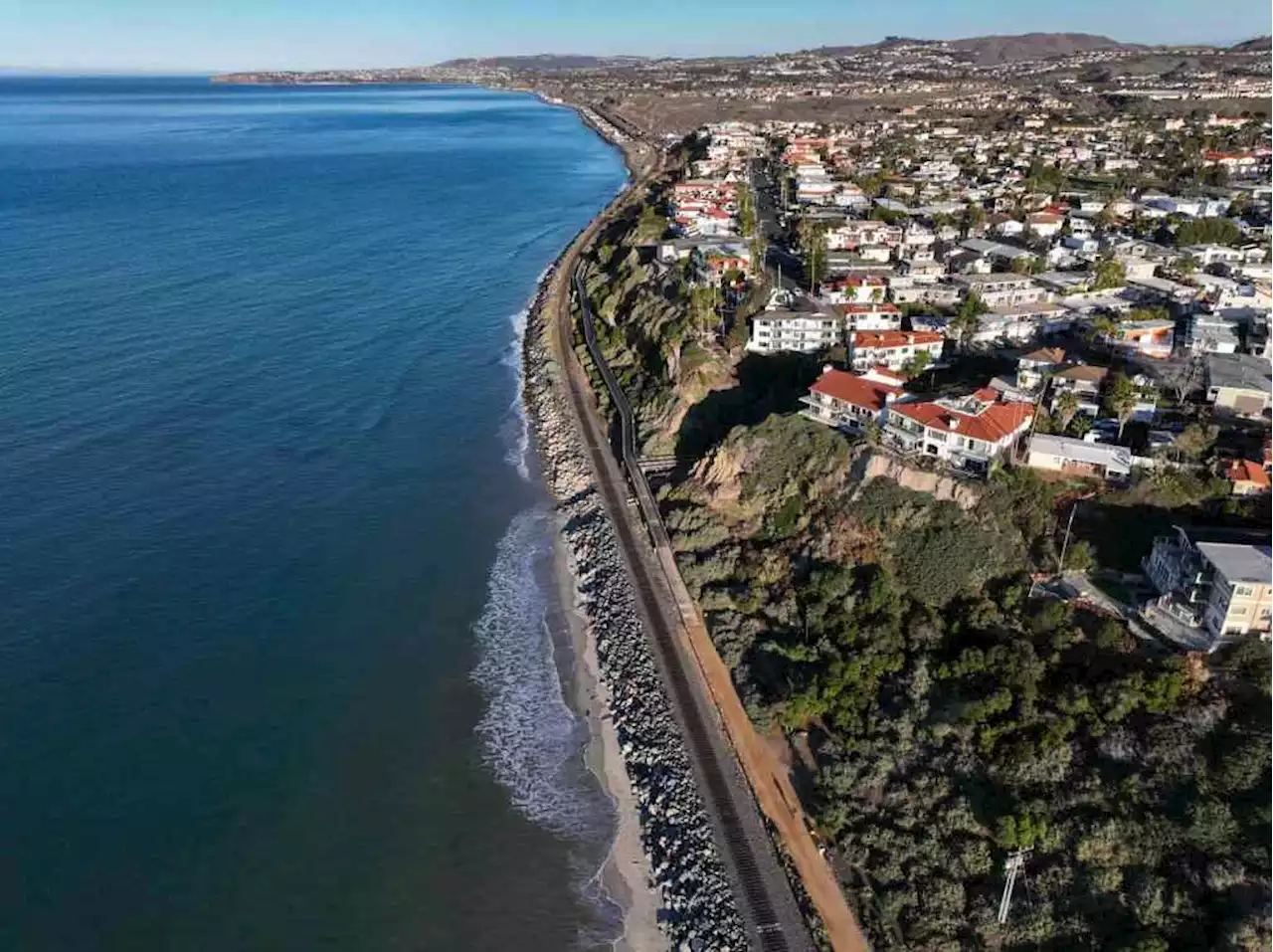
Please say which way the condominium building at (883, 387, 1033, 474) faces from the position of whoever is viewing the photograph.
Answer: facing the viewer and to the left of the viewer

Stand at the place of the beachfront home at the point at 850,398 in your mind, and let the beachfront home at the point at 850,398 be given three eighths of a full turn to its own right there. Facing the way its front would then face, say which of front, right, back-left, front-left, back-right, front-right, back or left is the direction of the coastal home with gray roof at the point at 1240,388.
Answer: right

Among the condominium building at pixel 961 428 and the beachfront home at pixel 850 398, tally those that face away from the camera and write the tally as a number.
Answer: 0

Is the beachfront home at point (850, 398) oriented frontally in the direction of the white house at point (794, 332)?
no

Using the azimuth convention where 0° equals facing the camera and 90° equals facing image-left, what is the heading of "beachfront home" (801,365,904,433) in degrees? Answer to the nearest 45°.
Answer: approximately 45°

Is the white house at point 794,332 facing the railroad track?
yes

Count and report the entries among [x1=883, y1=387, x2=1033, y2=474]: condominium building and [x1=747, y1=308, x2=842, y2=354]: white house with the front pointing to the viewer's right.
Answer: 0

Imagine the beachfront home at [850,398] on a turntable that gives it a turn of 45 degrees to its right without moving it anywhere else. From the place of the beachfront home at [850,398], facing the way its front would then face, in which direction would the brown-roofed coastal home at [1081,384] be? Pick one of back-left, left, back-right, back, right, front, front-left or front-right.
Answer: back

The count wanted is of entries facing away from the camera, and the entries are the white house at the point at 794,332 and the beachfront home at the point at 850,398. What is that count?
0

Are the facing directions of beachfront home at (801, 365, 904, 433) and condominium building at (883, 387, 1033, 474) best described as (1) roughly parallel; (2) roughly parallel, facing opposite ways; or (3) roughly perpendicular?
roughly parallel

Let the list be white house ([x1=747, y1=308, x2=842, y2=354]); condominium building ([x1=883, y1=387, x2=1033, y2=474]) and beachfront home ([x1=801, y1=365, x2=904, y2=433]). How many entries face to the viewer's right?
0

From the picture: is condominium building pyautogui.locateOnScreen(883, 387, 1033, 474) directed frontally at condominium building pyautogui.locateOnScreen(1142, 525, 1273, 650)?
no
